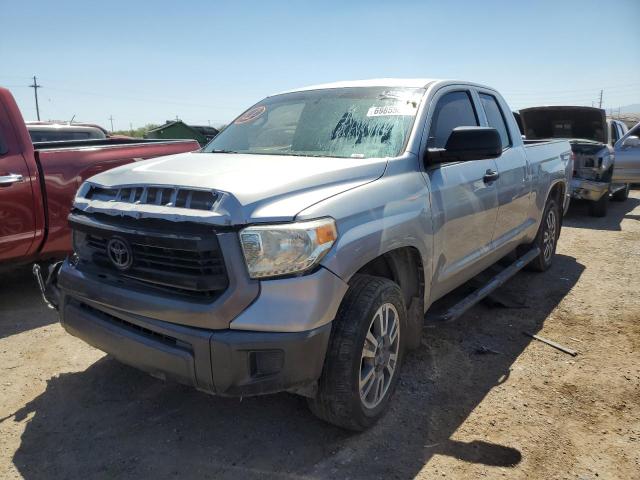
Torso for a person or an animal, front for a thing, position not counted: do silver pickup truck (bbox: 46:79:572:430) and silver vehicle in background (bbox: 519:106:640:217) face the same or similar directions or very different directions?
same or similar directions

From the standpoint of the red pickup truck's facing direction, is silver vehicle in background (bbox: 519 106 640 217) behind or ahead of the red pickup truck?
behind

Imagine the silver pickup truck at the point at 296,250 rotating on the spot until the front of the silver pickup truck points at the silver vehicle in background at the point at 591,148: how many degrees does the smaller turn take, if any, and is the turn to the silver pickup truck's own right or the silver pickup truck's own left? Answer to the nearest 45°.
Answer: approximately 180°

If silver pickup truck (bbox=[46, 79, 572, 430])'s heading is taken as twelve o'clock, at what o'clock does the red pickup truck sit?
The red pickup truck is roughly at 3 o'clock from the silver pickup truck.

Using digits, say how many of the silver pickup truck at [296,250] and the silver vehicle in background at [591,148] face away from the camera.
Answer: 0

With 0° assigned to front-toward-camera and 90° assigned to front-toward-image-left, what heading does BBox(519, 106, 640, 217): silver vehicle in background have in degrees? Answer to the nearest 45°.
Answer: approximately 45°

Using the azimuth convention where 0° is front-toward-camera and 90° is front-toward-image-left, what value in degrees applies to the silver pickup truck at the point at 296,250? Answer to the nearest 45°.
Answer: approximately 45°

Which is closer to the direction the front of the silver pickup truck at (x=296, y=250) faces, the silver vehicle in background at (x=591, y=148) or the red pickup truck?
the red pickup truck

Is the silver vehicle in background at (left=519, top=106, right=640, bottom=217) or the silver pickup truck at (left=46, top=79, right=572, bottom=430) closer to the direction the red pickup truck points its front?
the silver pickup truck

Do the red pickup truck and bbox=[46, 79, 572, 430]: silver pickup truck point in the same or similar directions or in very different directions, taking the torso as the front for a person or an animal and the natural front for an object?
same or similar directions

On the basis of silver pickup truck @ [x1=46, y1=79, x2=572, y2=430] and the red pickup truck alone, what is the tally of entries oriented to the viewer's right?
0

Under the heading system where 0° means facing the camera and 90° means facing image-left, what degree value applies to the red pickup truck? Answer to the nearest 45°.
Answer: approximately 45°

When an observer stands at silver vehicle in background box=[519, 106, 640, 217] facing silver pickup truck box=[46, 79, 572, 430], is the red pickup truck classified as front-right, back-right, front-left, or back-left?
front-right
